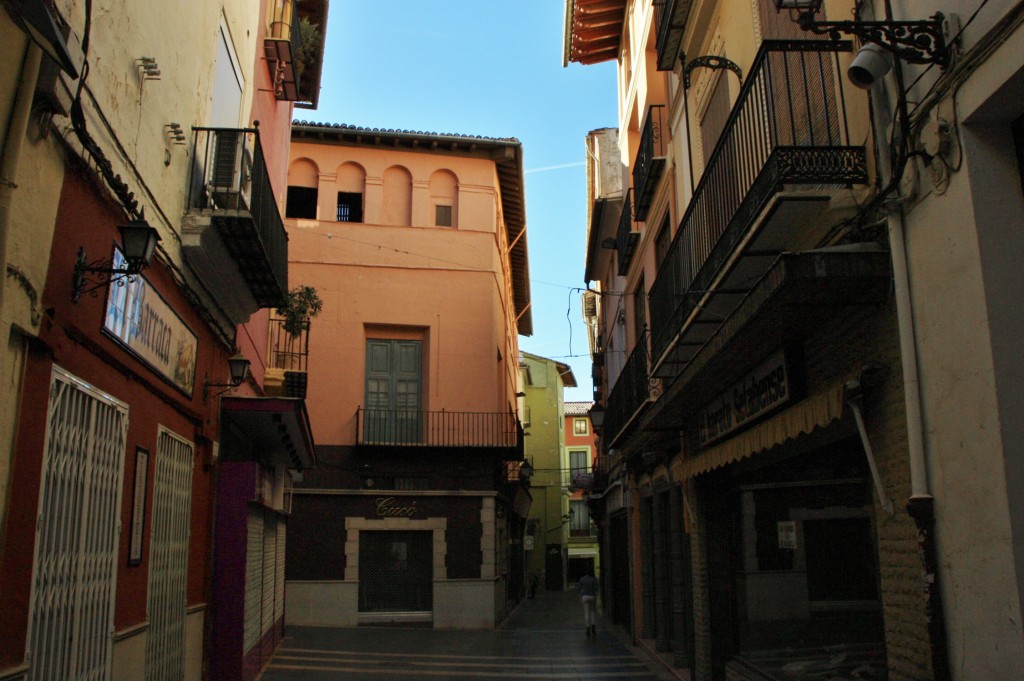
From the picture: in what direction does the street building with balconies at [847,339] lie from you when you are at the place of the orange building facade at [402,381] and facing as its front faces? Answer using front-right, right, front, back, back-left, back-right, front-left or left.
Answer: front

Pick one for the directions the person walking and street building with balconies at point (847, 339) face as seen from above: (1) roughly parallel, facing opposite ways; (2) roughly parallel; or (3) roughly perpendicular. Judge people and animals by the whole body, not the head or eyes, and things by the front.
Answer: roughly perpendicular

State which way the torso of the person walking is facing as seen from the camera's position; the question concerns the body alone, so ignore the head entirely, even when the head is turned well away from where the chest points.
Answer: away from the camera

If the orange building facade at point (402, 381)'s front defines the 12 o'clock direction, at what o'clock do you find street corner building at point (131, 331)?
The street corner building is roughly at 12 o'clock from the orange building facade.

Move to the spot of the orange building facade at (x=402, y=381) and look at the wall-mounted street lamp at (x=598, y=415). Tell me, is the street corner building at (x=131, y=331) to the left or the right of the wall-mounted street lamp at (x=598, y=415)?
right

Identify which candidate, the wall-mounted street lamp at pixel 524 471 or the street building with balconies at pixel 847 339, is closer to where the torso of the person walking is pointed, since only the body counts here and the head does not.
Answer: the wall-mounted street lamp

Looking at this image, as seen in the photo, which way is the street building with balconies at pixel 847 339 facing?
to the viewer's left

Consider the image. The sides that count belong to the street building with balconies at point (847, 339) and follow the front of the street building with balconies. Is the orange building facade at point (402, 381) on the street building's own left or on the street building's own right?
on the street building's own right

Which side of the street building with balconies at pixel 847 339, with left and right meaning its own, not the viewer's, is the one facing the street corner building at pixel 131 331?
front

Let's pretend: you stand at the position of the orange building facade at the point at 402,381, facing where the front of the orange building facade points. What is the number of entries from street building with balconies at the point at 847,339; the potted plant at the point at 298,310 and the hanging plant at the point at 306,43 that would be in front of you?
3

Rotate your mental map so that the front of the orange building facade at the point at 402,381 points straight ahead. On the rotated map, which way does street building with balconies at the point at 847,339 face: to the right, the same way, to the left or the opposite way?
to the right
